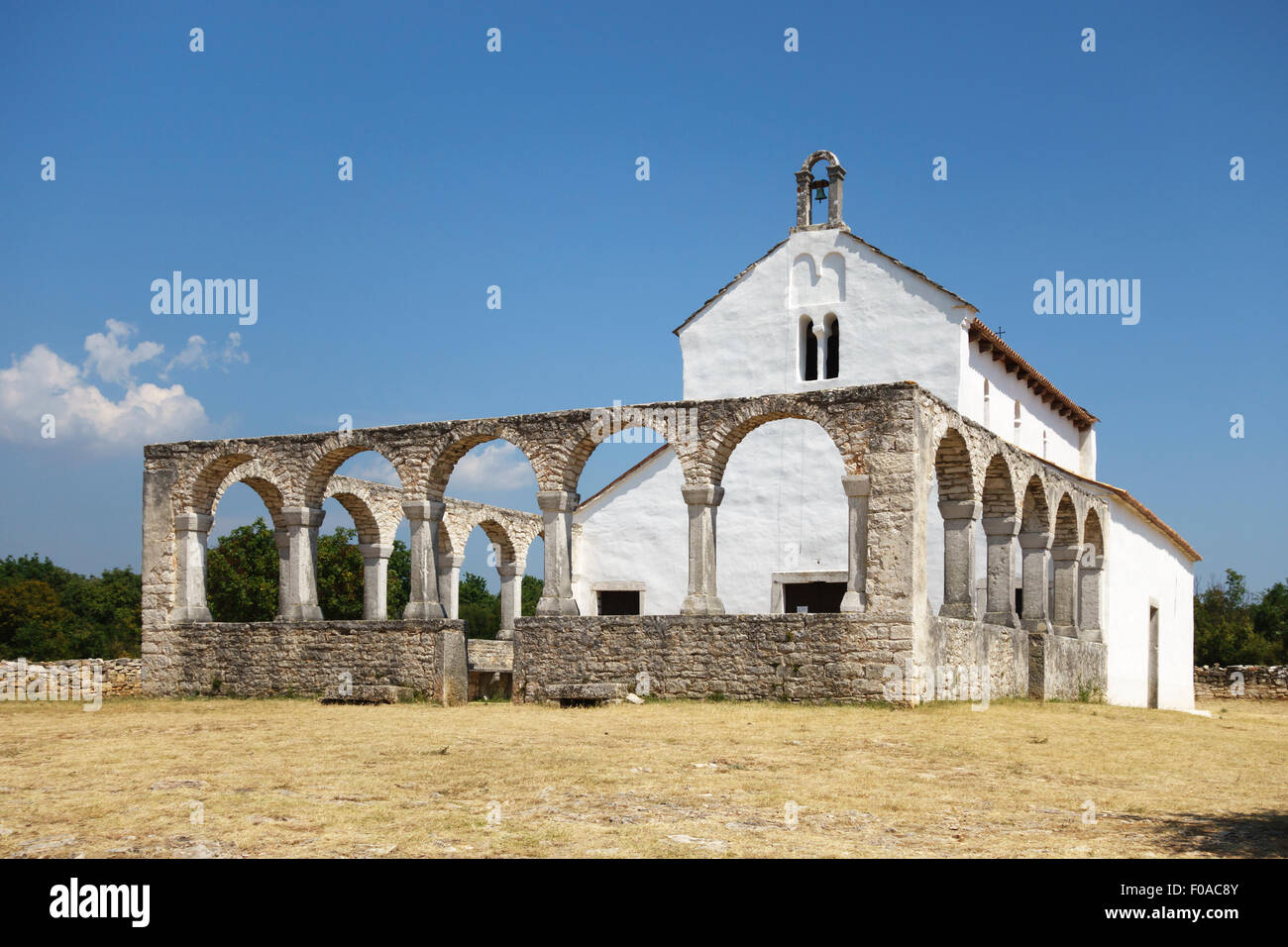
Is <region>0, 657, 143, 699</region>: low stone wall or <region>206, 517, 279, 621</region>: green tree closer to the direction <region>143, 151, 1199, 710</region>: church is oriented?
the low stone wall

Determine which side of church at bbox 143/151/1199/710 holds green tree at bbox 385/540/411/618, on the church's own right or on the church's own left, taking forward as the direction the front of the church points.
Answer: on the church's own right

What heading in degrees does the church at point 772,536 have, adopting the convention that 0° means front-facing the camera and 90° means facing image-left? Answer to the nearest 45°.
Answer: approximately 45°

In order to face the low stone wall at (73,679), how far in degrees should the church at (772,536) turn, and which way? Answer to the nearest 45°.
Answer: approximately 45° to its right

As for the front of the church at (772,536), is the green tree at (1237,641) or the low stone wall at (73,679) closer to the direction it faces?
the low stone wall

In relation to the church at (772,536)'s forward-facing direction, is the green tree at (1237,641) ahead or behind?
behind

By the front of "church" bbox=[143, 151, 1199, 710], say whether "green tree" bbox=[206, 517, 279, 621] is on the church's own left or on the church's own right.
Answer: on the church's own right

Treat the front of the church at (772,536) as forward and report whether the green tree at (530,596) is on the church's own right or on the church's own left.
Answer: on the church's own right
